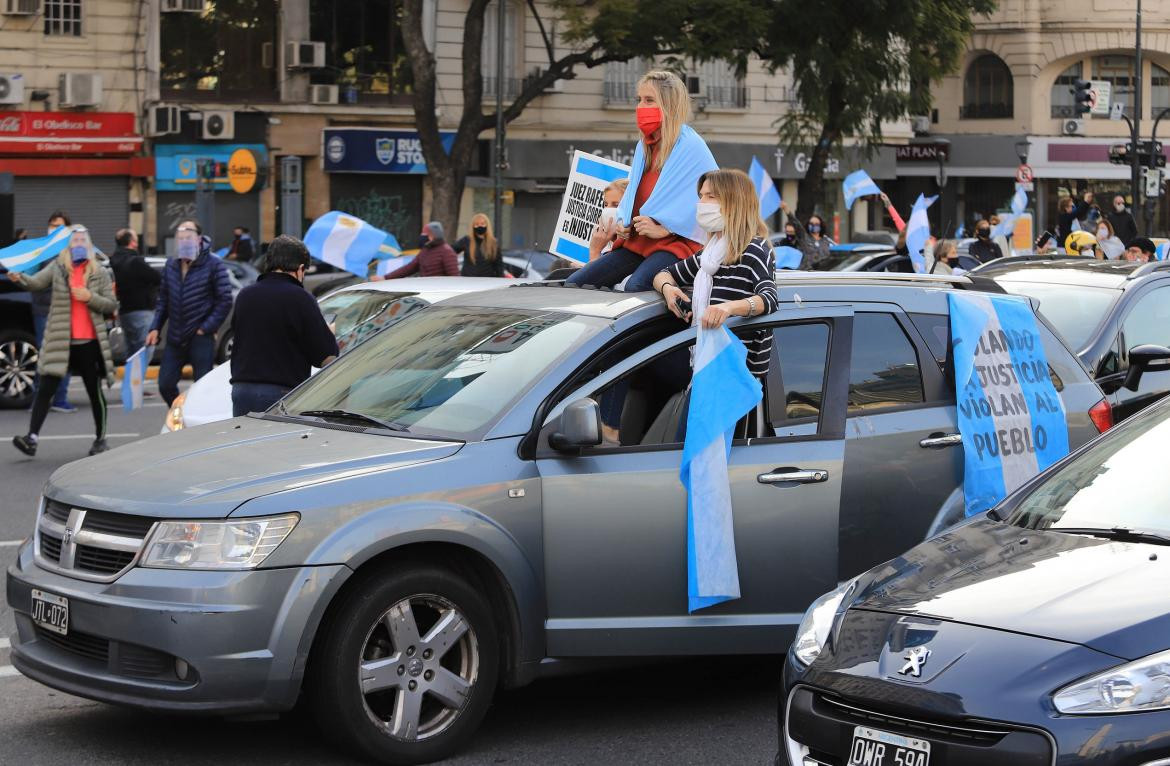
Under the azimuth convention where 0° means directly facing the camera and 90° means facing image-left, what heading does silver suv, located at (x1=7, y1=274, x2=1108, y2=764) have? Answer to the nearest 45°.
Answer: approximately 45°

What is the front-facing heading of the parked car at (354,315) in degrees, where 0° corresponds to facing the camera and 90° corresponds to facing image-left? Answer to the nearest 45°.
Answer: approximately 45°

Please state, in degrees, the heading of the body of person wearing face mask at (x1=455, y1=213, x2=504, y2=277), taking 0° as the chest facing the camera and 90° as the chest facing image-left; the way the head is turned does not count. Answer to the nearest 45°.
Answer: approximately 0°

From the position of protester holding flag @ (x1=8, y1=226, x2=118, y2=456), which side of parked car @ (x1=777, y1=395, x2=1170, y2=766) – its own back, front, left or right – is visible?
right

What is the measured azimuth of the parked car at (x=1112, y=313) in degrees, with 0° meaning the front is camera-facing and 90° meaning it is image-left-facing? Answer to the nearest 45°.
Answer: approximately 45°

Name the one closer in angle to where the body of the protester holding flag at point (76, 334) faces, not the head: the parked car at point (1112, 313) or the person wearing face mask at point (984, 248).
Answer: the parked car

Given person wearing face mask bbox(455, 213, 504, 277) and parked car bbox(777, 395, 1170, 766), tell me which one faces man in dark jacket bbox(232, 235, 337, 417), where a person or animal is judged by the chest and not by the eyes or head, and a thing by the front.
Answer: the person wearing face mask

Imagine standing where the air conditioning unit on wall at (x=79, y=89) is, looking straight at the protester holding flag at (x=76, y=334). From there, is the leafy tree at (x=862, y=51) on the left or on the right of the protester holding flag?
left

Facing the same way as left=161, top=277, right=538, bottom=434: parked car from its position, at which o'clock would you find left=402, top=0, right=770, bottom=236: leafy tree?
The leafy tree is roughly at 5 o'clock from the parked car.
